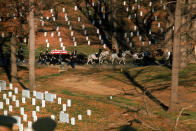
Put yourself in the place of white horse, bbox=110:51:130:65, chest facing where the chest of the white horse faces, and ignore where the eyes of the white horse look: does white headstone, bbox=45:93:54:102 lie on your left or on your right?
on your right

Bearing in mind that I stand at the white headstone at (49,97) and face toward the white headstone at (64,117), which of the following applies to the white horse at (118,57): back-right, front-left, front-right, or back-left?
back-left

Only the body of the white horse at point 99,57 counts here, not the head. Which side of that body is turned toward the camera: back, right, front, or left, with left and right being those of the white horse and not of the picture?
right

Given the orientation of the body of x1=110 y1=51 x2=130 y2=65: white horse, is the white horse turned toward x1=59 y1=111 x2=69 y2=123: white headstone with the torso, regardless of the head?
no

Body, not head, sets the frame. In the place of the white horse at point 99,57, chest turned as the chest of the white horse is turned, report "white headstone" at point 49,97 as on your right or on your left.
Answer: on your right

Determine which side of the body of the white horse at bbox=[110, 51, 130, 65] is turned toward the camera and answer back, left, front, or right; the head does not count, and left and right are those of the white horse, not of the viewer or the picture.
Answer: right

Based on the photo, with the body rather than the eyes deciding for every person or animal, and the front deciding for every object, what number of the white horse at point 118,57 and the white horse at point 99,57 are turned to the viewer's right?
2

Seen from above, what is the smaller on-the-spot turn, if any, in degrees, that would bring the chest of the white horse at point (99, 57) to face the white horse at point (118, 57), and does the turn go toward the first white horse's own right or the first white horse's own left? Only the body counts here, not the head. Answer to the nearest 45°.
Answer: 0° — it already faces it

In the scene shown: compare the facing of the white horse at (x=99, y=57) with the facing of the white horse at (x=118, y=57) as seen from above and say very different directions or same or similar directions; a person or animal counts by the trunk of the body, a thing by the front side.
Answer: same or similar directions

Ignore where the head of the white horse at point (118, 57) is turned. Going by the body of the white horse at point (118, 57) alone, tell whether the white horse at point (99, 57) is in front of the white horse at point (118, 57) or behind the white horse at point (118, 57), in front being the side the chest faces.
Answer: behind
